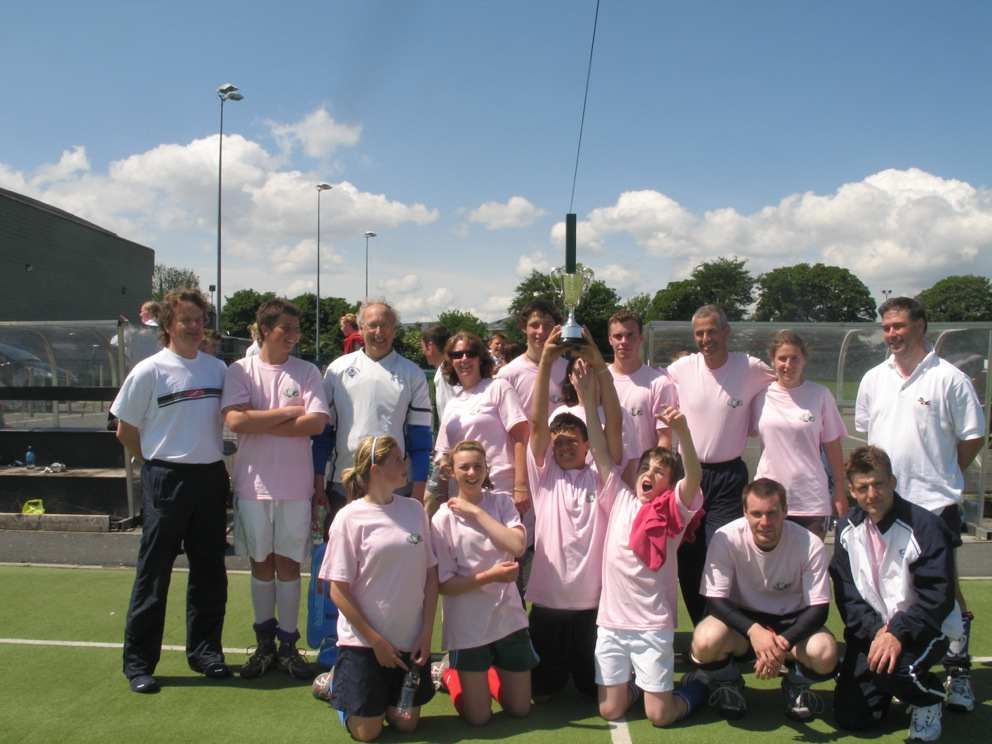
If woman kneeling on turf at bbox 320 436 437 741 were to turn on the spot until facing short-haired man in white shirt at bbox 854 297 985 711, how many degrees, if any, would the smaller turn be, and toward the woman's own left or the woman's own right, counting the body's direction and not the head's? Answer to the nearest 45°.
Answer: approximately 45° to the woman's own left

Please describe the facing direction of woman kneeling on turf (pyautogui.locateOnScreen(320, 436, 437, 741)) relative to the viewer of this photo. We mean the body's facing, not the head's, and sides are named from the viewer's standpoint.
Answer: facing the viewer and to the right of the viewer

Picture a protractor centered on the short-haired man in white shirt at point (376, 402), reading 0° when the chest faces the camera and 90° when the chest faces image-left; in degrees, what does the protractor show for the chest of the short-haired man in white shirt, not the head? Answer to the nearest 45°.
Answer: approximately 0°

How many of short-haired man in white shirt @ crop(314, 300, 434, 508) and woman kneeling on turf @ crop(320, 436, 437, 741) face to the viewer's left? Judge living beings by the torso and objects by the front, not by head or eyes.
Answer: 0

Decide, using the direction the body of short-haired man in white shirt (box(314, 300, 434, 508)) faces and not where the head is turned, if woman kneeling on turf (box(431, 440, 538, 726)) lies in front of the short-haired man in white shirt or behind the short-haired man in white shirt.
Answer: in front

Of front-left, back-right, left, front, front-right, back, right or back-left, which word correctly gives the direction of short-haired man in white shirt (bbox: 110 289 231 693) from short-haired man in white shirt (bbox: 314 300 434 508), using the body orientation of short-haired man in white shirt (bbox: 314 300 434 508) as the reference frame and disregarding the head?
right

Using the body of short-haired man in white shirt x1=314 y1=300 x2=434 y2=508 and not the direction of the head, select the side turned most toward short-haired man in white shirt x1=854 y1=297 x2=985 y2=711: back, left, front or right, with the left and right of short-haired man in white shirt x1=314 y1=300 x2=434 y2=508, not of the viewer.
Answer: left

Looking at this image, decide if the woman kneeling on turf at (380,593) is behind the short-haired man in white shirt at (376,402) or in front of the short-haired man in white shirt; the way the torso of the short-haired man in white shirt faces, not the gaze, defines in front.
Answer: in front
